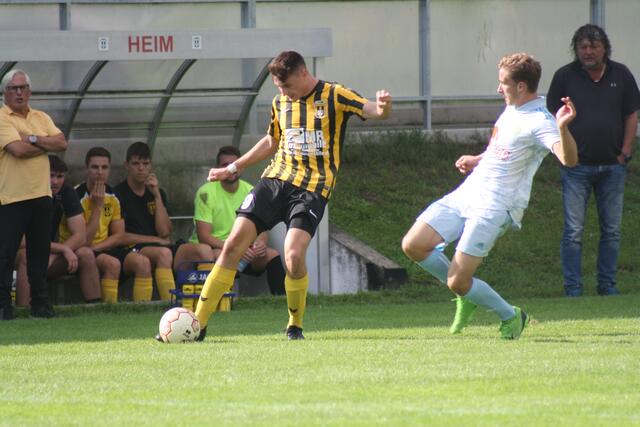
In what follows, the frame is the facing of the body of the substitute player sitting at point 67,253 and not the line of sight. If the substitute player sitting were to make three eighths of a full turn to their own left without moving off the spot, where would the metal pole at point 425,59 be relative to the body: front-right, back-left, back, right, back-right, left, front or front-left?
front

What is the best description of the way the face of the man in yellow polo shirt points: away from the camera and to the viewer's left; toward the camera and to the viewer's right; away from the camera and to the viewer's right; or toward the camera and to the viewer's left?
toward the camera and to the viewer's right

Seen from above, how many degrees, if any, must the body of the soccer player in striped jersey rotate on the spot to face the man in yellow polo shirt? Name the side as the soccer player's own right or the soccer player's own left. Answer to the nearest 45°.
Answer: approximately 135° to the soccer player's own right
